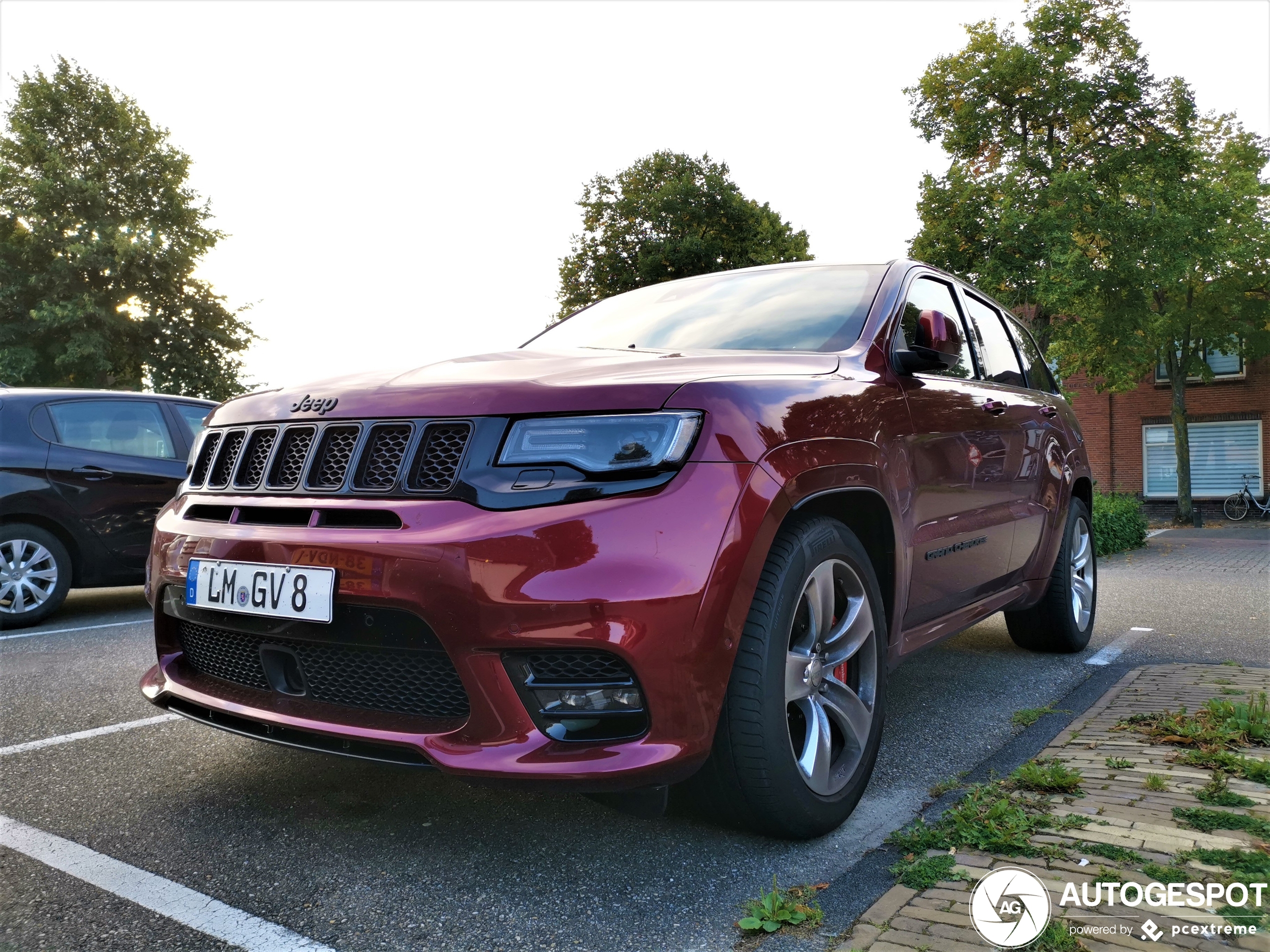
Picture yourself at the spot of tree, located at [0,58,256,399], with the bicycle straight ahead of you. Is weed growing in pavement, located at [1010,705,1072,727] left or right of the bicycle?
right

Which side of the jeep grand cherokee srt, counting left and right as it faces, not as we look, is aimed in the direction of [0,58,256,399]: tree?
right

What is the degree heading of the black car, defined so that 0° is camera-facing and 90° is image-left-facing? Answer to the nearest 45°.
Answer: approximately 270°

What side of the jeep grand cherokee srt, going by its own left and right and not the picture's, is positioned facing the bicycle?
back

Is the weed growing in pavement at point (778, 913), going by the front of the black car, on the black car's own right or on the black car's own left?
on the black car's own right

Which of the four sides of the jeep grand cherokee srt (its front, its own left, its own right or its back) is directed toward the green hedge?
back
